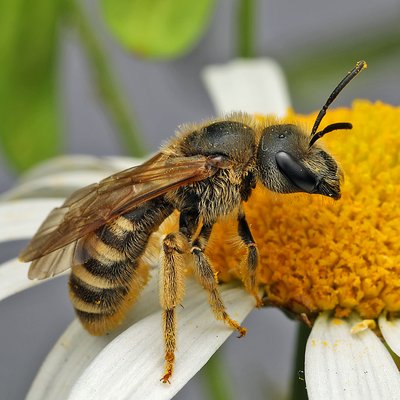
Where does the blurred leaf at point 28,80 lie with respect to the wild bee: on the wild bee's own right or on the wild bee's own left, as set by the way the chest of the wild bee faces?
on the wild bee's own left

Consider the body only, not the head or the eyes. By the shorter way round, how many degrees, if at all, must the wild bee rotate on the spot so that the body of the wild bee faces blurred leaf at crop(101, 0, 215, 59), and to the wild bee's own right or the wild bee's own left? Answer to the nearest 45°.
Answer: approximately 90° to the wild bee's own left

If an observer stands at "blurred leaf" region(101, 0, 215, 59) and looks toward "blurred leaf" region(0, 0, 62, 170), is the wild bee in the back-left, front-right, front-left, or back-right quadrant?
back-left

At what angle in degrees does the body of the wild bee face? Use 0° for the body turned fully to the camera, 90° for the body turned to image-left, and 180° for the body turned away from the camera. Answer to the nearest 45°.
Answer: approximately 270°
